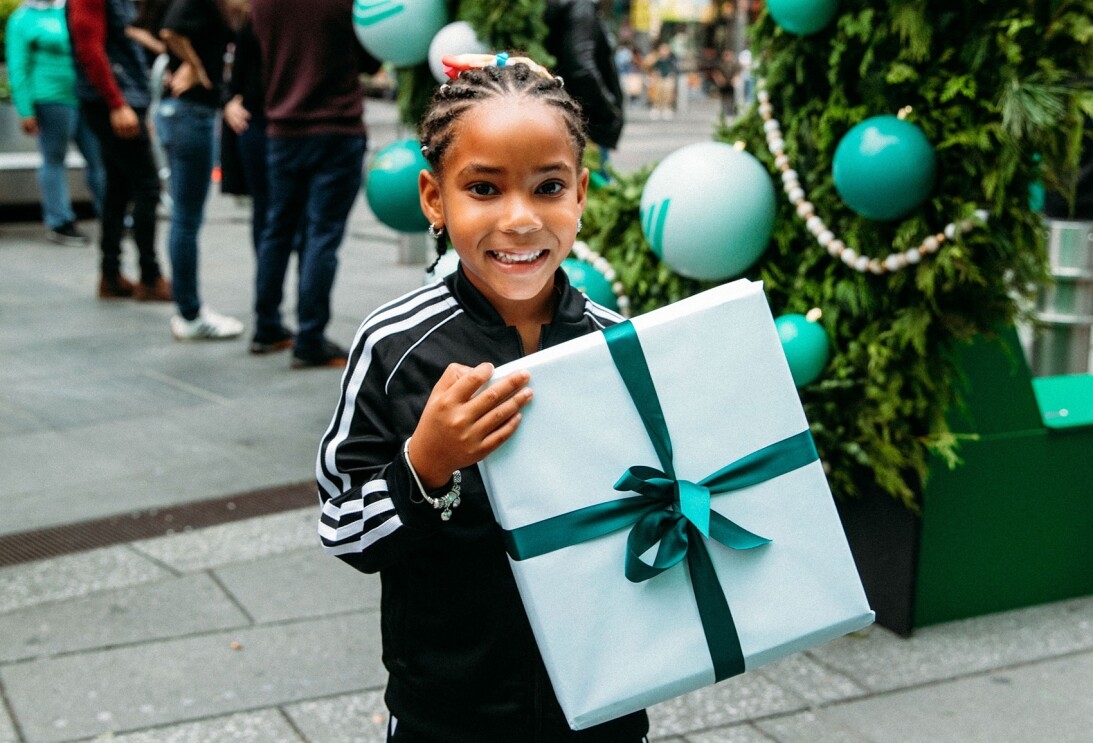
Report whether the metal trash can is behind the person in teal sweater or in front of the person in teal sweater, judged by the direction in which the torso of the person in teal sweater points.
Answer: in front

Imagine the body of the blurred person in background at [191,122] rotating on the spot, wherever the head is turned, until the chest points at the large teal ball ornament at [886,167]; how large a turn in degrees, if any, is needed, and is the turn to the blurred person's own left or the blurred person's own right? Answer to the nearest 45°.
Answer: approximately 90° to the blurred person's own right

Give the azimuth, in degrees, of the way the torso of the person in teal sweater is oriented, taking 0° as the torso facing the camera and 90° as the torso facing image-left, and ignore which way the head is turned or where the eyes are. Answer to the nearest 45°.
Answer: approximately 315°

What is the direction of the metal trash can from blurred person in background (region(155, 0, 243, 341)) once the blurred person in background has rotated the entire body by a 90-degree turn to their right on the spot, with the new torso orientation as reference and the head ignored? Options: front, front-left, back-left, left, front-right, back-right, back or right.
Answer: front-left

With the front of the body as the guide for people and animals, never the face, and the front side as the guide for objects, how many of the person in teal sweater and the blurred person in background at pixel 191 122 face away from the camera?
0

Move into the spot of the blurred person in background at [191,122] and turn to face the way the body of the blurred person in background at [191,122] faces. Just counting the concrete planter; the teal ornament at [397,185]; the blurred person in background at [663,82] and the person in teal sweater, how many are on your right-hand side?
1

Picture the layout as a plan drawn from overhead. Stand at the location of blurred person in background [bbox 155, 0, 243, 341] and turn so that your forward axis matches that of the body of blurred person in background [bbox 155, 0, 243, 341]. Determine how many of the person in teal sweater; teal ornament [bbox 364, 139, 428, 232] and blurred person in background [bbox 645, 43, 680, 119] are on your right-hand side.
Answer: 1

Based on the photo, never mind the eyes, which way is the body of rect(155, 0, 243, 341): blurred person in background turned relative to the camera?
to the viewer's right

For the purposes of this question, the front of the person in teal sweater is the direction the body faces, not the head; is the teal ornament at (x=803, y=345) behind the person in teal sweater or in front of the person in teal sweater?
in front

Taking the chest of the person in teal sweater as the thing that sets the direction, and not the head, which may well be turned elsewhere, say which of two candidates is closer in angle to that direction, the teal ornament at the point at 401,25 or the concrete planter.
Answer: the teal ornament
